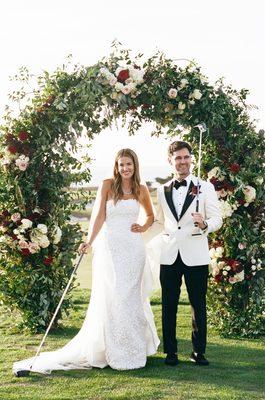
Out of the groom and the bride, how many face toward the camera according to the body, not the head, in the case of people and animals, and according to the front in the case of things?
2

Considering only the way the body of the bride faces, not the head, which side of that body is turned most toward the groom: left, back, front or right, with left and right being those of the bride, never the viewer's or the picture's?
left

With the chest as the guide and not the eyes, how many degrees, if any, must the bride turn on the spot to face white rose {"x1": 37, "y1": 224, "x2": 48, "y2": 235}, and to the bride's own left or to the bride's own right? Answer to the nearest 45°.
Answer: approximately 135° to the bride's own right

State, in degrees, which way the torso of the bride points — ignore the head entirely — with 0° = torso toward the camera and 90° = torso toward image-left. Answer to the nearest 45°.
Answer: approximately 0°
